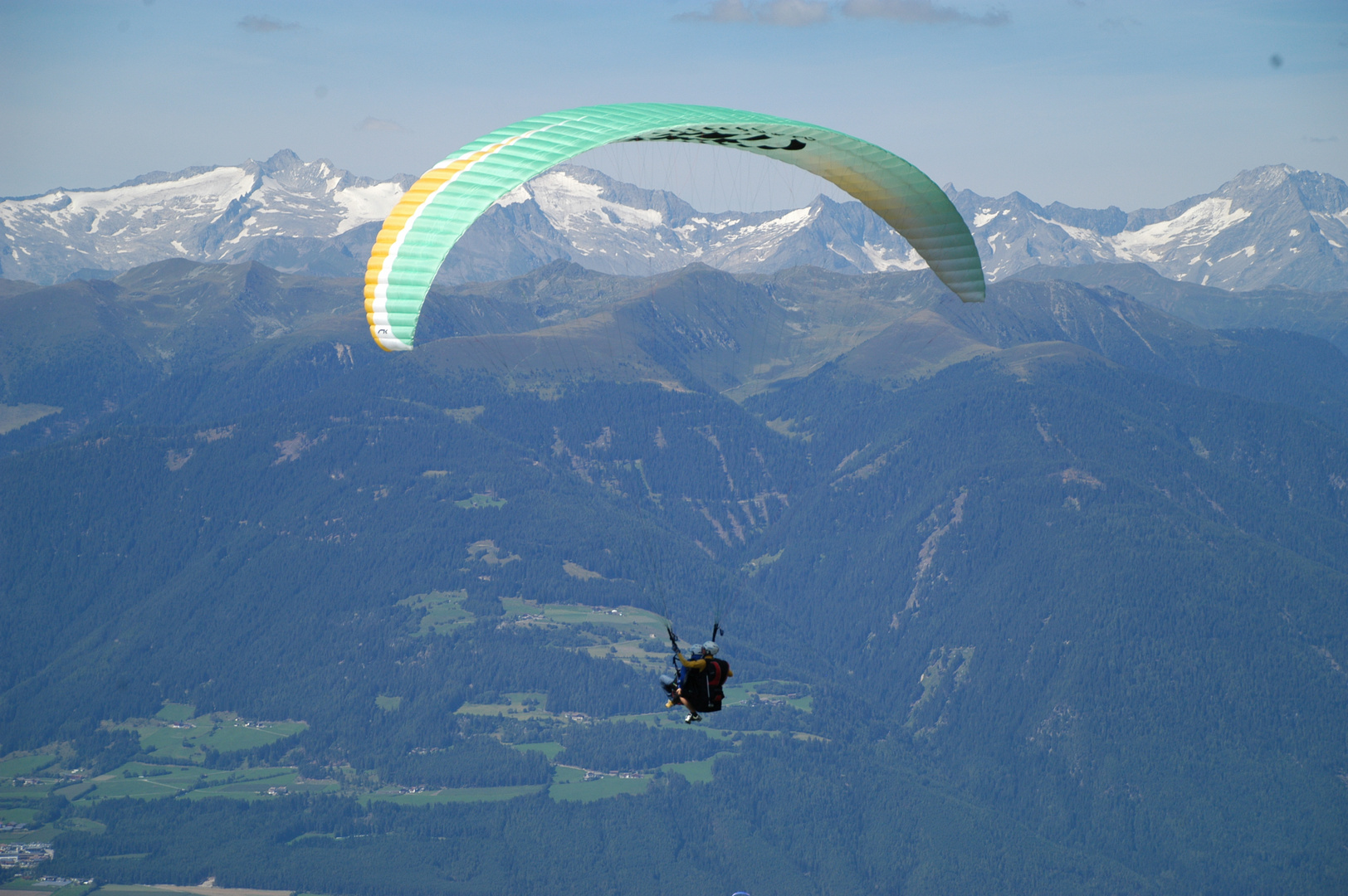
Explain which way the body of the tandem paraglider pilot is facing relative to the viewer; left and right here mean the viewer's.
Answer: facing away from the viewer and to the left of the viewer

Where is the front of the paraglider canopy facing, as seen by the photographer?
facing away from the viewer and to the left of the viewer
